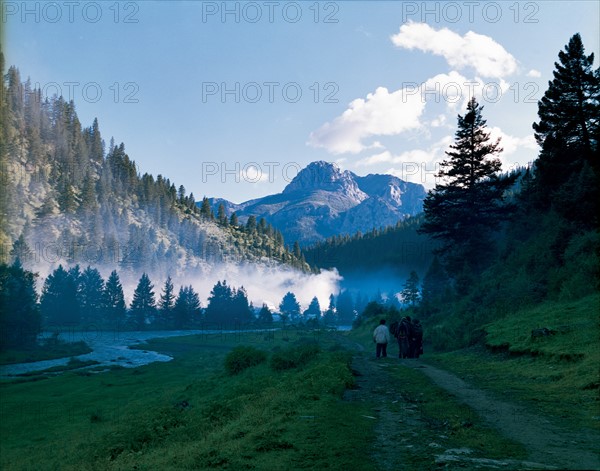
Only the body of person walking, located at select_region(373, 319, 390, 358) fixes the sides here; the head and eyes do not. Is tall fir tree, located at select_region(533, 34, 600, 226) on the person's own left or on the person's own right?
on the person's own right

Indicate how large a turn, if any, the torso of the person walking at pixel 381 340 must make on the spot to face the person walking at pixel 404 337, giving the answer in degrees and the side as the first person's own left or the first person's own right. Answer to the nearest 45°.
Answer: approximately 45° to the first person's own right

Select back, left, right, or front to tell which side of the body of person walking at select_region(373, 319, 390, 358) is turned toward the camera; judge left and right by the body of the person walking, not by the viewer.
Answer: back
